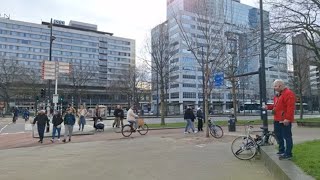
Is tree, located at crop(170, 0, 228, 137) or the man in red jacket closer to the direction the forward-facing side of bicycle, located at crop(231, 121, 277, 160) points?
the tree
